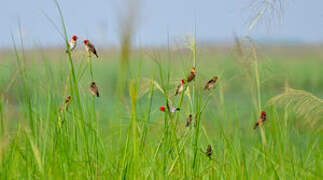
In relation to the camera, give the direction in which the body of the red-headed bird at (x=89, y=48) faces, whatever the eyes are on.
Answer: to the viewer's left

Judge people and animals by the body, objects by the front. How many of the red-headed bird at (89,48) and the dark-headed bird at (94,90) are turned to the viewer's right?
0

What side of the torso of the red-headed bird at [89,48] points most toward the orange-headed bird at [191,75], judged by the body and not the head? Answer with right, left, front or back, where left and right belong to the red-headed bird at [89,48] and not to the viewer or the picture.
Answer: back
